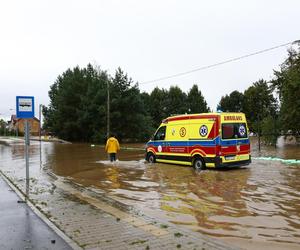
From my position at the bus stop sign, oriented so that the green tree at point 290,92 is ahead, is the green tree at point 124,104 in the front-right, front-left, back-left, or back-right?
front-left

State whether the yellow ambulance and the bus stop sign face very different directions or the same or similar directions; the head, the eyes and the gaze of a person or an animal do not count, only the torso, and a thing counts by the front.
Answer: very different directions

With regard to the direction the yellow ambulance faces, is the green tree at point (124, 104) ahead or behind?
ahead

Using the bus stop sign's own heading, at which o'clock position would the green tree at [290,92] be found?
The green tree is roughly at 8 o'clock from the bus stop sign.

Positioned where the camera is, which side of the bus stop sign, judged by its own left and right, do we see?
front

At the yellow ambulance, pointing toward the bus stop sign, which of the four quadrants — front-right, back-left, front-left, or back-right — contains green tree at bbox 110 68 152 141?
back-right

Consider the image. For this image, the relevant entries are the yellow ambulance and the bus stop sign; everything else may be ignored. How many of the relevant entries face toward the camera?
1

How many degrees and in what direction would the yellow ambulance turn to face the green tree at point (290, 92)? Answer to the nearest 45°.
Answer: approximately 90° to its right

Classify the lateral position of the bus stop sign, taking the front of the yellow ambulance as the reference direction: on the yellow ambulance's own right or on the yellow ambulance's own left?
on the yellow ambulance's own left

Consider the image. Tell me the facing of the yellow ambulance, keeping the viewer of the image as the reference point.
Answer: facing away from the viewer and to the left of the viewer

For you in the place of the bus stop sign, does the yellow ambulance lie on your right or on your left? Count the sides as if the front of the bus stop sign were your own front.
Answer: on your left
